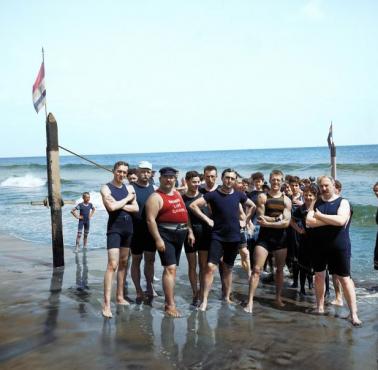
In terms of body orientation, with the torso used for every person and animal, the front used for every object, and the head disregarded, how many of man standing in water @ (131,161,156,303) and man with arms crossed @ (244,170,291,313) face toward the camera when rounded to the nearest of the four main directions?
2

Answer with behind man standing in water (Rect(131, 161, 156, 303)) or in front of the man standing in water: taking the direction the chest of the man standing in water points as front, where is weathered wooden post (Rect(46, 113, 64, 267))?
behind

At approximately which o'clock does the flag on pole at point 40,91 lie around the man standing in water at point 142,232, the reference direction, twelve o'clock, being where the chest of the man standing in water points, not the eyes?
The flag on pole is roughly at 5 o'clock from the man standing in water.

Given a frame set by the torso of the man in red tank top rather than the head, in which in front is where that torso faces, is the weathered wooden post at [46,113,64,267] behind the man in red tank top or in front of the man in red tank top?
behind

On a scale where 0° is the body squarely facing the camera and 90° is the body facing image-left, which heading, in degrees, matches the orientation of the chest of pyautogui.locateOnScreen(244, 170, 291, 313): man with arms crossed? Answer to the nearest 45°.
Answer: approximately 0°

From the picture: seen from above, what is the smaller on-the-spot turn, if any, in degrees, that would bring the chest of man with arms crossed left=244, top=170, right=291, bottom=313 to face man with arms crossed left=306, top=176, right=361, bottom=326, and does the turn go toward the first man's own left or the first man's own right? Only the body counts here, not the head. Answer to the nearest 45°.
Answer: approximately 45° to the first man's own left

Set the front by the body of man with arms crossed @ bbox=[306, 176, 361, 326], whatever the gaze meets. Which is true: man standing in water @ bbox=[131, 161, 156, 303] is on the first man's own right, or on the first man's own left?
on the first man's own right

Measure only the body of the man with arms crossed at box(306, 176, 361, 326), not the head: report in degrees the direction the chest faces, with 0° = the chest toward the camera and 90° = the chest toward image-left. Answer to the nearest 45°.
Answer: approximately 45°

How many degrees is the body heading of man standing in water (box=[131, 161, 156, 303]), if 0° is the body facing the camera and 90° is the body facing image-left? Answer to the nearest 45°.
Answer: approximately 0°
